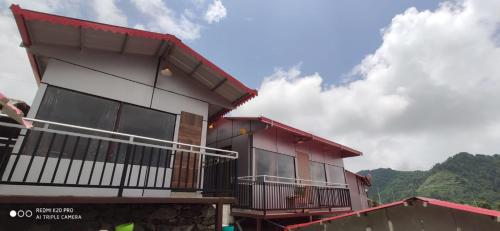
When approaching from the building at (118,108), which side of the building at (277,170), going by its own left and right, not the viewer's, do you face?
right

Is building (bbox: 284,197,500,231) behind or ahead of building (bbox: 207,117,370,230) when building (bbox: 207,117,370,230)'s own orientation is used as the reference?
ahead

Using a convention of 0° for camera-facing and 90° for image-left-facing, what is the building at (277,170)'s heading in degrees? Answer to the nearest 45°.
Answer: approximately 315°

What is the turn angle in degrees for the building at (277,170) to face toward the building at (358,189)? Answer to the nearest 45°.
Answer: approximately 90° to its left
